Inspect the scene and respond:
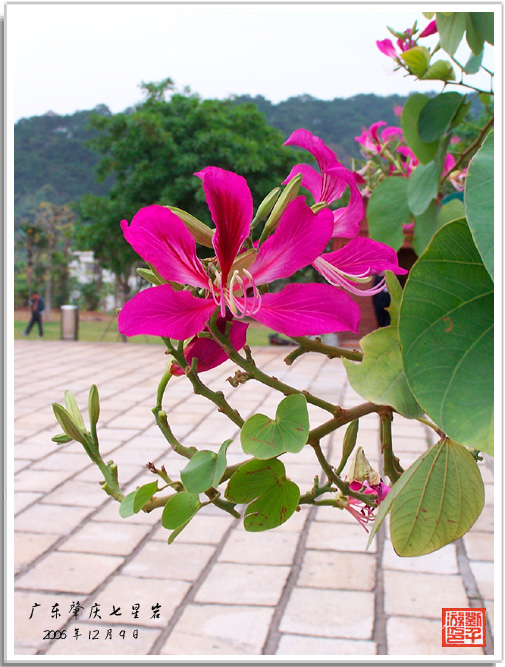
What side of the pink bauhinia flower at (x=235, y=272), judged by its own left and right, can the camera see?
front

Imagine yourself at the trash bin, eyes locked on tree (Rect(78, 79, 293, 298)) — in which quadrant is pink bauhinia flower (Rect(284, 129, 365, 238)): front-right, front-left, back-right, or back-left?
back-right

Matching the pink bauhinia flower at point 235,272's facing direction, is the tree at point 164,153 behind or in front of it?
behind

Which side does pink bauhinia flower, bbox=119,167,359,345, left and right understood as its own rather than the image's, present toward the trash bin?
back
